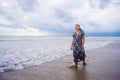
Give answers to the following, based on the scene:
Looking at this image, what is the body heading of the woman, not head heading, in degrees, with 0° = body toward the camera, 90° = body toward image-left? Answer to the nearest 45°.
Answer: approximately 45°
